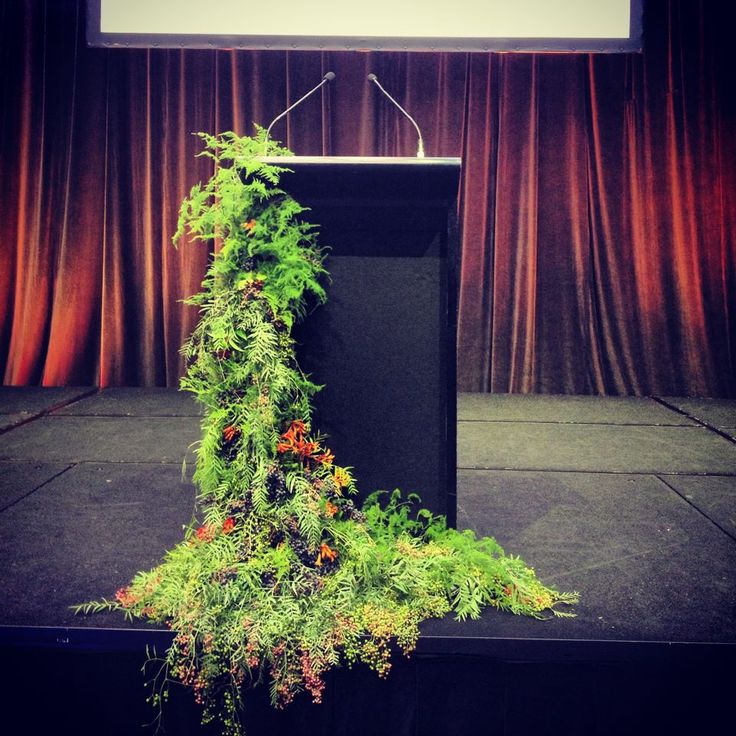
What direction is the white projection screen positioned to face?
toward the camera

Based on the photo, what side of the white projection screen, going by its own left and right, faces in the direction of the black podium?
front

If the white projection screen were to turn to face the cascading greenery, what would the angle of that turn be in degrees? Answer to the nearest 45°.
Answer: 0° — it already faces it
